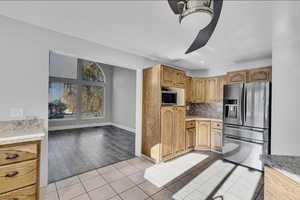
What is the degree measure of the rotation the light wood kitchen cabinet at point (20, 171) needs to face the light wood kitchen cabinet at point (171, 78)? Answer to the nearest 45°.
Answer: approximately 45° to its left

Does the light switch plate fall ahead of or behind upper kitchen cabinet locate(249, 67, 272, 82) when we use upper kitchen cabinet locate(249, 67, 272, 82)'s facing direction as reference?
ahead

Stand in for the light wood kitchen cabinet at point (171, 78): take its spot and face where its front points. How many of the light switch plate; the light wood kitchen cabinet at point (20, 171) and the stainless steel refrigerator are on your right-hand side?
2

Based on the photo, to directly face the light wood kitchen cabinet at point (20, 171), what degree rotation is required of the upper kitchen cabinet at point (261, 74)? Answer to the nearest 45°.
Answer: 0° — it already faces it

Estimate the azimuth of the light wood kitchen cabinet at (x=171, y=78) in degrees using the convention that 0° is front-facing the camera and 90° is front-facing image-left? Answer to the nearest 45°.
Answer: approximately 315°

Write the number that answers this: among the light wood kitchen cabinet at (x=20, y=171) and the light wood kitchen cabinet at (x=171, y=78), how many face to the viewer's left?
0

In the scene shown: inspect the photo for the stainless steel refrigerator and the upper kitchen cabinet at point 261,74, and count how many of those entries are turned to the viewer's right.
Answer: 0

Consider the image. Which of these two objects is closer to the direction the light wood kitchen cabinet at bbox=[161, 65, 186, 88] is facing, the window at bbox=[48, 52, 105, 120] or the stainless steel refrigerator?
the stainless steel refrigerator

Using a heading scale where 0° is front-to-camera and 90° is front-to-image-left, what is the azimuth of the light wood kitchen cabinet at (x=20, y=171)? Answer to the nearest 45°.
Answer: approximately 315°

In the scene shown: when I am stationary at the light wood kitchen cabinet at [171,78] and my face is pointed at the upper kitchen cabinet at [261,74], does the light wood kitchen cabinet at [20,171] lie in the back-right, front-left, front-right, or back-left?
back-right

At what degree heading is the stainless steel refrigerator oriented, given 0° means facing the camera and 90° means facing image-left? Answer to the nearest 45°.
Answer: approximately 45°
